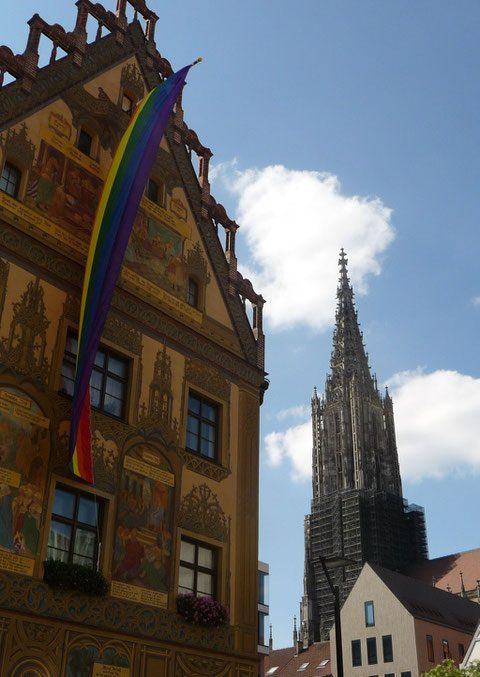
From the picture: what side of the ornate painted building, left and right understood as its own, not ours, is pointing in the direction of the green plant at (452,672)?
left
